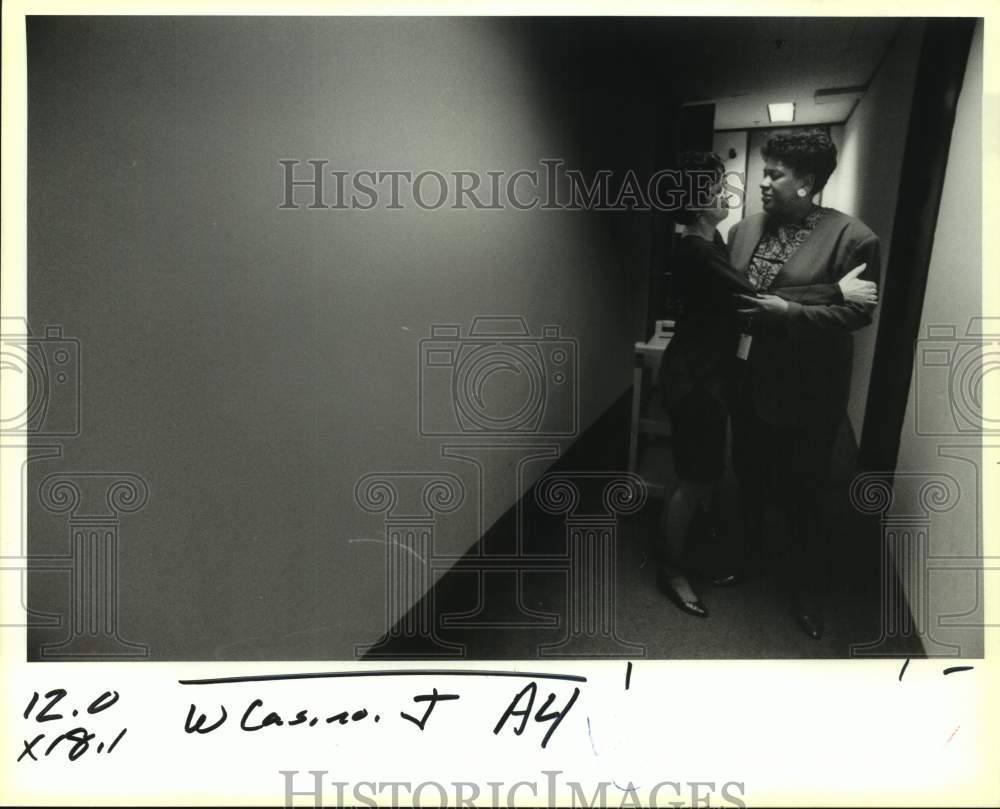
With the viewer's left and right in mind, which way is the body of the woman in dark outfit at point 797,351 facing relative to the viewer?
facing the viewer and to the left of the viewer

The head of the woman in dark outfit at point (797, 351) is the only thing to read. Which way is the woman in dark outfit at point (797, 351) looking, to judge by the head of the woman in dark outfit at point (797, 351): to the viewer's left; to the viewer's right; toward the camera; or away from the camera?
to the viewer's left

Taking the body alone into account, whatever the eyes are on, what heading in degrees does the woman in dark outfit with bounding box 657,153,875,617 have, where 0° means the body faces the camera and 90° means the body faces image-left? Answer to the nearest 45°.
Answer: approximately 270°
